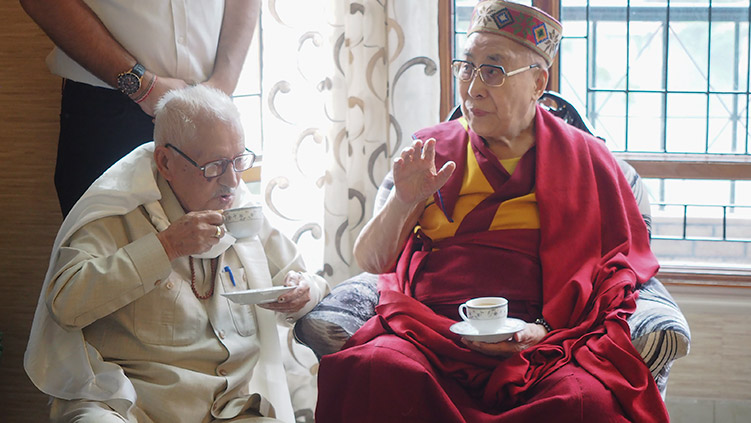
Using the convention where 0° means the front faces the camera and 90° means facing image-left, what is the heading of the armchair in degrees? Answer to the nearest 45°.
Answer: approximately 0°

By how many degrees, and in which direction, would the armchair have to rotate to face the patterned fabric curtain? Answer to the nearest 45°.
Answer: approximately 180°

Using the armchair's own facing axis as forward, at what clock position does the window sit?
The window is roughly at 7 o'clock from the armchair.

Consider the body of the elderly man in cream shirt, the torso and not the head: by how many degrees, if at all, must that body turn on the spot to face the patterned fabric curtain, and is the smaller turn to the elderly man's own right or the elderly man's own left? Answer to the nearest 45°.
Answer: approximately 90° to the elderly man's own left

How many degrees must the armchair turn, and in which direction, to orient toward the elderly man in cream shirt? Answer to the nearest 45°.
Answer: approximately 45° to its right

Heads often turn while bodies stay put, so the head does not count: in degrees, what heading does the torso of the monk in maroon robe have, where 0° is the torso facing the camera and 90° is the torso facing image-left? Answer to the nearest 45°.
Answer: approximately 45°

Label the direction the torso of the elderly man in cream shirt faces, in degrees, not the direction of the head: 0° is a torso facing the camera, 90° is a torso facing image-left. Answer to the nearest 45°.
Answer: approximately 315°
